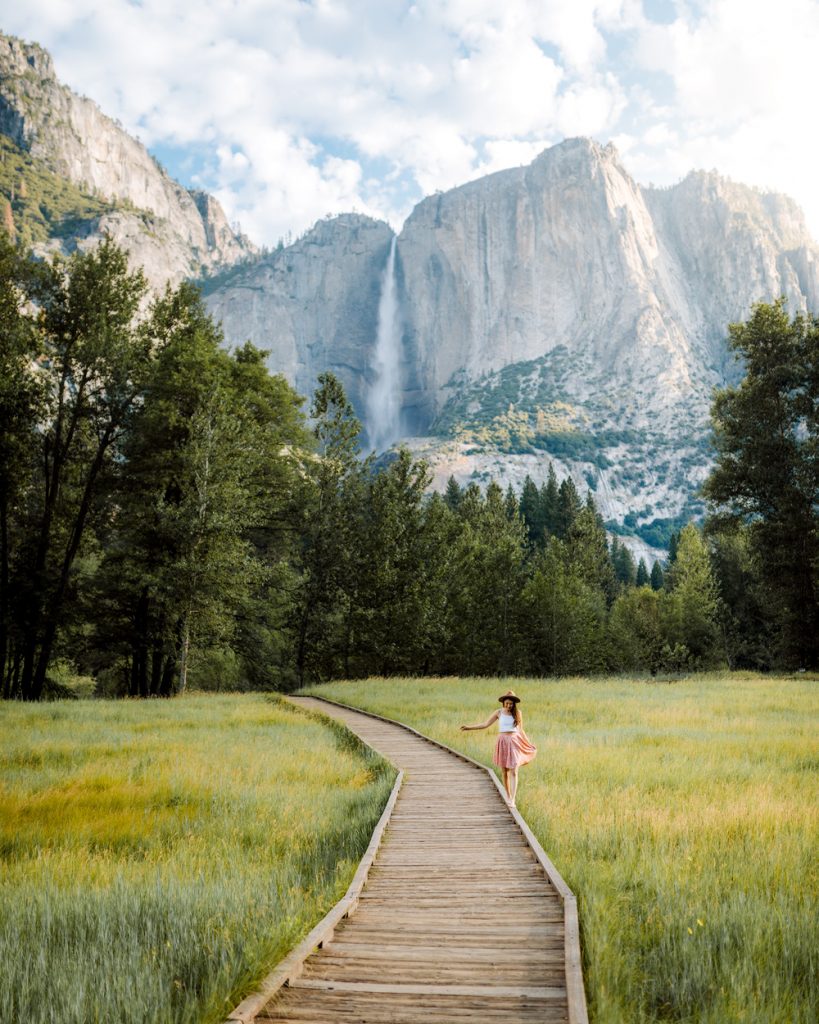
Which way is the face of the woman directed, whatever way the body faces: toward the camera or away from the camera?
toward the camera

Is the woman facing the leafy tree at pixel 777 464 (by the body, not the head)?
no

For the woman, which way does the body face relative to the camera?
toward the camera
